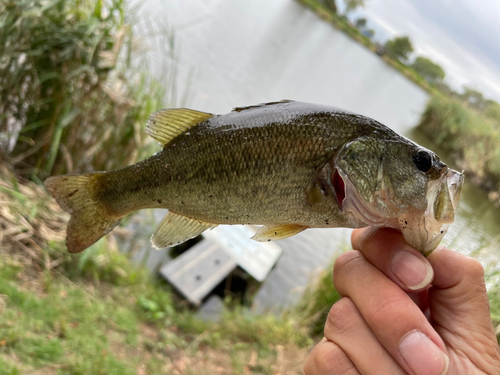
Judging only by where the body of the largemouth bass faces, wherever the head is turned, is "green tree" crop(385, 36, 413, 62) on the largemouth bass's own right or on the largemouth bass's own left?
on the largemouth bass's own left

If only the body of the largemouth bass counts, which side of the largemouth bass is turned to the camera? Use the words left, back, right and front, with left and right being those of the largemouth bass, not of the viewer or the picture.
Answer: right

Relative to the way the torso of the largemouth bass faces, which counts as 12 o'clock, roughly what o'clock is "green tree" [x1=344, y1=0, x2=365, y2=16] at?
The green tree is roughly at 9 o'clock from the largemouth bass.
